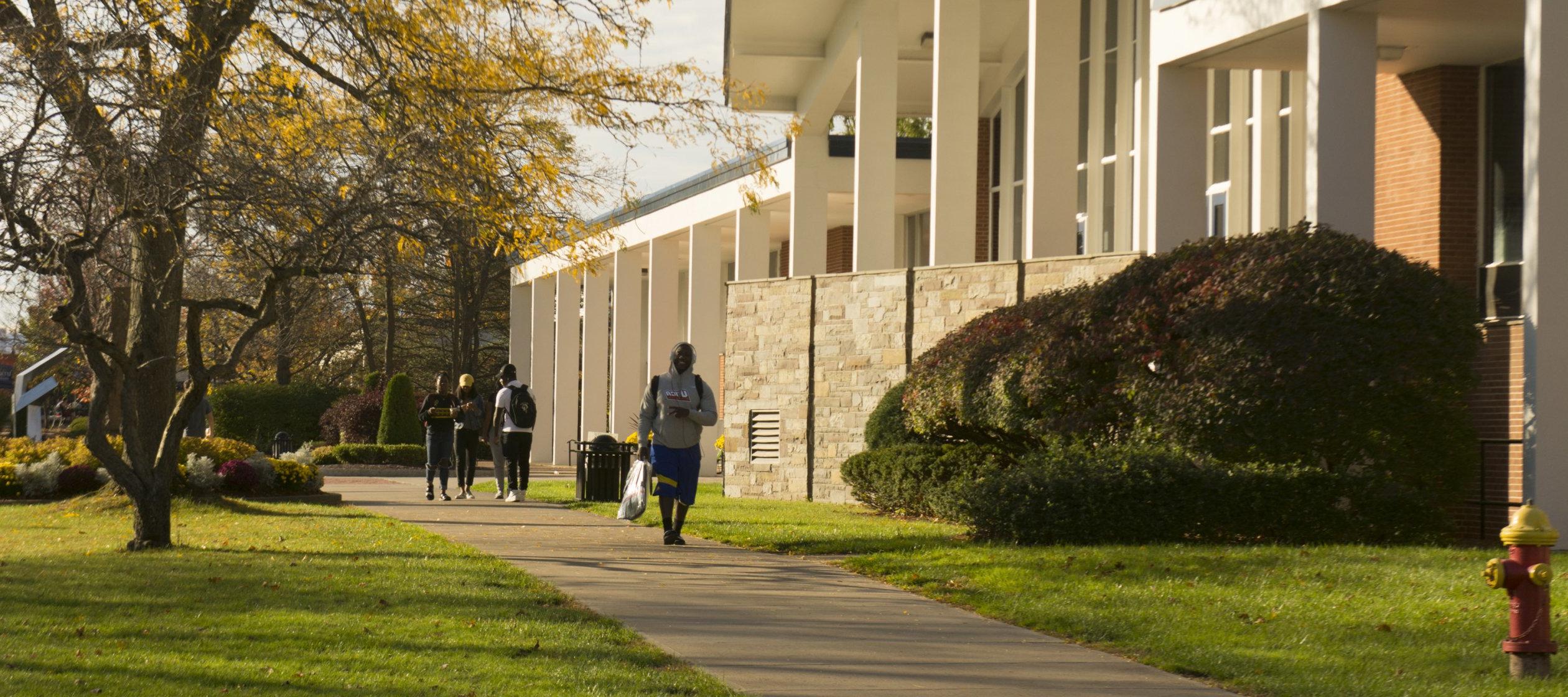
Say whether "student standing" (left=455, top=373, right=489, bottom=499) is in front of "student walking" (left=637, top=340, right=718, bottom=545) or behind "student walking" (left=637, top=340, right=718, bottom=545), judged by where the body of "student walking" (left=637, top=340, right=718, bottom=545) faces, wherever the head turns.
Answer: behind

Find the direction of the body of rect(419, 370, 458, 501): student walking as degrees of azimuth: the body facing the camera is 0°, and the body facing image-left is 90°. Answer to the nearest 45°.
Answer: approximately 0°

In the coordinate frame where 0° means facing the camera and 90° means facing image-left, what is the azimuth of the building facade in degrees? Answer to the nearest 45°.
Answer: approximately 45°

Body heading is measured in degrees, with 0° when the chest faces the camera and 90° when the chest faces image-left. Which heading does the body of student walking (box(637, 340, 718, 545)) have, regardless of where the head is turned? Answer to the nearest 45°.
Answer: approximately 0°

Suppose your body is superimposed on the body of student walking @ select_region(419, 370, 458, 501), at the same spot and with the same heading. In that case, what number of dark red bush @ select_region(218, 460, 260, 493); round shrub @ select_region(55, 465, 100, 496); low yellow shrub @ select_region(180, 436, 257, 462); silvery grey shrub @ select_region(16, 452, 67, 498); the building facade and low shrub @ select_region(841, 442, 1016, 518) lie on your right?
4

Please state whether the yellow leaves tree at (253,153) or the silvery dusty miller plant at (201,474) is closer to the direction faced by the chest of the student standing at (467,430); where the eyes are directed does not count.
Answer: the yellow leaves tree

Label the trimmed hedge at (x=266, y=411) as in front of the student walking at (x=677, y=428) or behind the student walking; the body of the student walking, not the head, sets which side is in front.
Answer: behind

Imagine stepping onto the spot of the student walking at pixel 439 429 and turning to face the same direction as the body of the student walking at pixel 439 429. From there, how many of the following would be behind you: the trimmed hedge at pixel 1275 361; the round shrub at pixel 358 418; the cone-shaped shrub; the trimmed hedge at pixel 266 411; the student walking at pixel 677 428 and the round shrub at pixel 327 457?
4

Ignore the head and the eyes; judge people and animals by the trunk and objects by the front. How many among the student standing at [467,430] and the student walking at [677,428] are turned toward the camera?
2

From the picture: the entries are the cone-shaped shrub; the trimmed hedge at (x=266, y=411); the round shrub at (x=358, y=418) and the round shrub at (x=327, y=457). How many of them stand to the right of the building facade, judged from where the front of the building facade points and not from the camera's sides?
4
